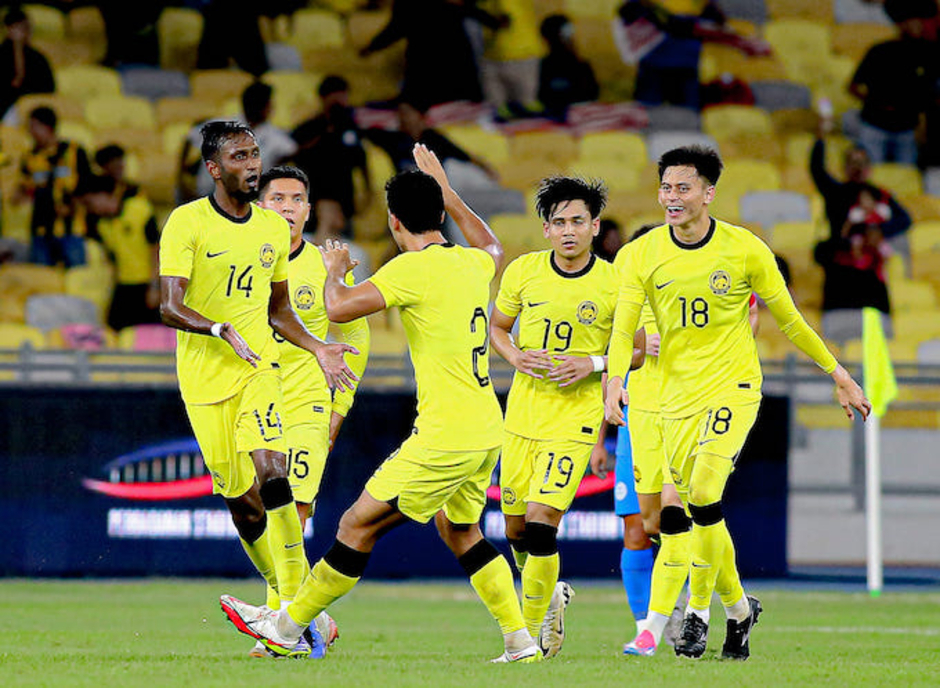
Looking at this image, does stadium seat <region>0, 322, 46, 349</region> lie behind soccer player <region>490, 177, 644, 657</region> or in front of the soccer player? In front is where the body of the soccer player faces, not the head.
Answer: behind

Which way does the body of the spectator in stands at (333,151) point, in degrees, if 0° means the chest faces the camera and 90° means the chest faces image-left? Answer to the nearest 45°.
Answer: approximately 0°

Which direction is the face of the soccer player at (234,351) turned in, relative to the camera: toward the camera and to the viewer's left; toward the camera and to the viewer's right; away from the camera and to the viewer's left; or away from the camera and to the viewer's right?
toward the camera and to the viewer's right

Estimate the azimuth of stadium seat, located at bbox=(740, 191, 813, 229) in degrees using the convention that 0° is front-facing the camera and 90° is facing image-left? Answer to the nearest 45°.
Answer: approximately 0°

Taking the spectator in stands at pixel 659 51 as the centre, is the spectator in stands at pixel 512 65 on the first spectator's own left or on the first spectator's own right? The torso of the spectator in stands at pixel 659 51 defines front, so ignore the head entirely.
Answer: on the first spectator's own right

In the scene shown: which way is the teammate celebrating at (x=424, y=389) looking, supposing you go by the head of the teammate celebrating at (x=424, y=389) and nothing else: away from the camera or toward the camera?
away from the camera

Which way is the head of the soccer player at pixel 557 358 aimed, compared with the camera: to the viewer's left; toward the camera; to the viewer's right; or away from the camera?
toward the camera

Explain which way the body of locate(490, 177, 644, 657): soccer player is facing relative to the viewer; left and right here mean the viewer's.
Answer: facing the viewer

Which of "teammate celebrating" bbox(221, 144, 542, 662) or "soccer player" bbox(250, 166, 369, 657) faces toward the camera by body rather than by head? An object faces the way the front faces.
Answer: the soccer player

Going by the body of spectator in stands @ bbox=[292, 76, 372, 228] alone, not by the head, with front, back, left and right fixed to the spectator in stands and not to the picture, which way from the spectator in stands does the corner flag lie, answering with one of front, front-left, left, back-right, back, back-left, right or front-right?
front-left

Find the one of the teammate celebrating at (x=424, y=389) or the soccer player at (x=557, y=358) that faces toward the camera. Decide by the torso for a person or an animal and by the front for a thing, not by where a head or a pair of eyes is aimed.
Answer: the soccer player

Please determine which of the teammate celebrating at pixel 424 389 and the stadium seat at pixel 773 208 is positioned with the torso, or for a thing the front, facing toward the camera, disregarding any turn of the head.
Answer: the stadium seat

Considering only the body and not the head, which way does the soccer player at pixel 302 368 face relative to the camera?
toward the camera

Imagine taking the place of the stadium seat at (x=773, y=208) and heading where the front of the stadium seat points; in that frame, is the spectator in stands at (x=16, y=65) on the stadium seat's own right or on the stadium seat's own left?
on the stadium seat's own right

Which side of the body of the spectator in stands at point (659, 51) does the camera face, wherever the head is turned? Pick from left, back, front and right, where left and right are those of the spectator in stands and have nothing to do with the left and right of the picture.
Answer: front

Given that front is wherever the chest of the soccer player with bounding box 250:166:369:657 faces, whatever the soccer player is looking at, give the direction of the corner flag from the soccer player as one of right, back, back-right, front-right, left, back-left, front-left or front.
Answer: back-left

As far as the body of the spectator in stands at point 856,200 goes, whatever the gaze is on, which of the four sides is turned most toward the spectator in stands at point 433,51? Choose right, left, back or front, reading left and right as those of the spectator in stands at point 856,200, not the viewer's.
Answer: right

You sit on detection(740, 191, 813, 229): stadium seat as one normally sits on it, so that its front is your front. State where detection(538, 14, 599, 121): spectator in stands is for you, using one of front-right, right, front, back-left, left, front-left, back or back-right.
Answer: right
